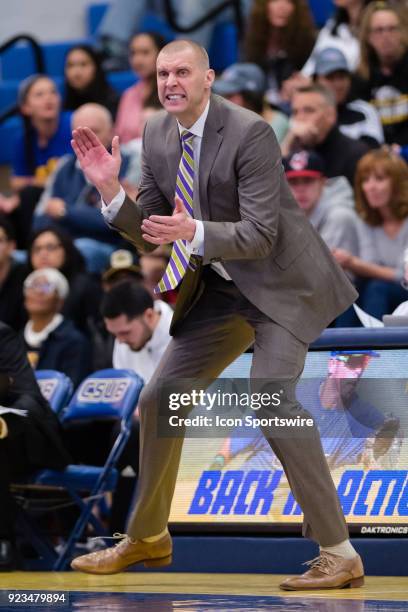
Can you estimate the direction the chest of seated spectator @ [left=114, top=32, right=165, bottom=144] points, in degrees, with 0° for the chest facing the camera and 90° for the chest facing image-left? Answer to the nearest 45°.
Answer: approximately 45°

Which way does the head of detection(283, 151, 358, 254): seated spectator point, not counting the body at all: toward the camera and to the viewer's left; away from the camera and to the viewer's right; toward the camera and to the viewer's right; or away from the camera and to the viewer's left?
toward the camera and to the viewer's left

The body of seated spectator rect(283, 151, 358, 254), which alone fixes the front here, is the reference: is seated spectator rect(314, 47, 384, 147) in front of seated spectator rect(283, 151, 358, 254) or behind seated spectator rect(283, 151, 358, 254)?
behind

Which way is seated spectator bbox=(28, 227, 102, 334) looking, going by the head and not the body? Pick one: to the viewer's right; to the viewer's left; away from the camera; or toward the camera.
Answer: toward the camera

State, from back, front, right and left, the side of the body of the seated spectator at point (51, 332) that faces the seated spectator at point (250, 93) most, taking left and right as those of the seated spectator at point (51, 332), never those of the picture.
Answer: back

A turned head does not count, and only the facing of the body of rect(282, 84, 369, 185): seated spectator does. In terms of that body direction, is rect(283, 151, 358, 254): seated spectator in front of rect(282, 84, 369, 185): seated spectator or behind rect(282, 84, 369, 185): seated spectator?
in front

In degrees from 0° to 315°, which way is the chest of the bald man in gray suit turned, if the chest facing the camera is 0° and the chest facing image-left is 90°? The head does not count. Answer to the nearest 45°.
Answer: approximately 45°

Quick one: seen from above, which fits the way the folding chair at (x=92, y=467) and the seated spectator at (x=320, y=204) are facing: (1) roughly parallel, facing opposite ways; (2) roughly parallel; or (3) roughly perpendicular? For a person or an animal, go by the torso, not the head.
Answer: roughly parallel

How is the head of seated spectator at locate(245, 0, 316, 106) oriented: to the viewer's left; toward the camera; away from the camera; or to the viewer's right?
toward the camera

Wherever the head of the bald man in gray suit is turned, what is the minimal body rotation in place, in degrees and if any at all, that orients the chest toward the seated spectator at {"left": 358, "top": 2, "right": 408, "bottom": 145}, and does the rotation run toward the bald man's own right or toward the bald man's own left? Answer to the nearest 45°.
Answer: approximately 135° to the bald man's own right

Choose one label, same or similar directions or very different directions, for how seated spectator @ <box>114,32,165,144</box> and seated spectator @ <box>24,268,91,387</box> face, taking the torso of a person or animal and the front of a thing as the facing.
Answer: same or similar directions

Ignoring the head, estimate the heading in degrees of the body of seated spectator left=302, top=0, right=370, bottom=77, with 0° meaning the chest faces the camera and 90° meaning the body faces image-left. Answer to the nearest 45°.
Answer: approximately 45°

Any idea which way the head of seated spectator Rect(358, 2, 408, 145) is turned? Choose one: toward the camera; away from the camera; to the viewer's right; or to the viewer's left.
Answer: toward the camera

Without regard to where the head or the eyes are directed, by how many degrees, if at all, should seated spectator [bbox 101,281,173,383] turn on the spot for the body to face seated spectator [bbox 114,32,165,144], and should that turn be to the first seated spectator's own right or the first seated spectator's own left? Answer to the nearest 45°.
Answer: approximately 135° to the first seated spectator's own right

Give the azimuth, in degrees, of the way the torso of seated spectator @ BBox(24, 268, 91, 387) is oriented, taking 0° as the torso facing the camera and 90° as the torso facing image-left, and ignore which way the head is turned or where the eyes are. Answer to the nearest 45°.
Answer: approximately 45°

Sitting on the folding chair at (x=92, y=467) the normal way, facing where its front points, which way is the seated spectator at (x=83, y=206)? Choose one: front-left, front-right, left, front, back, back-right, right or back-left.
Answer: back-right

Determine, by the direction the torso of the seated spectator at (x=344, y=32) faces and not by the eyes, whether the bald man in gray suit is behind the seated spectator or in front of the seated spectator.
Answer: in front
